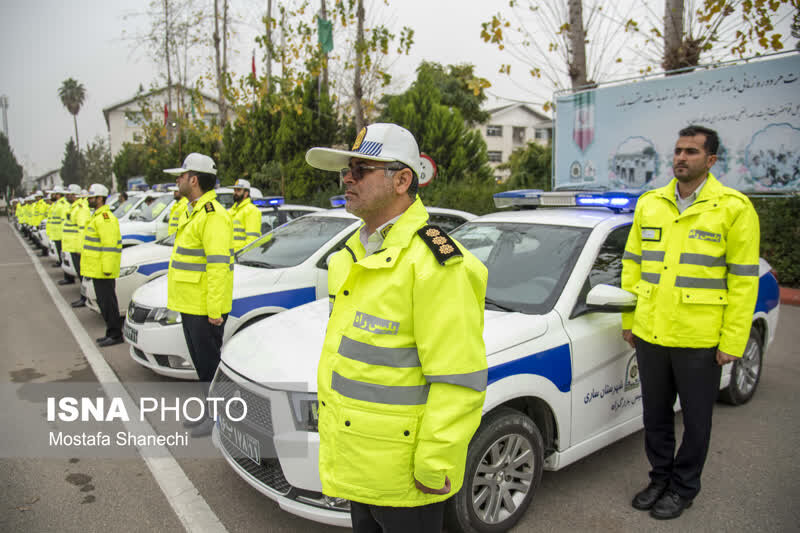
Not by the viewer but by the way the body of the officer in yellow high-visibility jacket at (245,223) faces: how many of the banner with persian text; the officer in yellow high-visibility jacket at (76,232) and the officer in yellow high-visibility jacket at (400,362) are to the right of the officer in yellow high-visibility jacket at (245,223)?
1

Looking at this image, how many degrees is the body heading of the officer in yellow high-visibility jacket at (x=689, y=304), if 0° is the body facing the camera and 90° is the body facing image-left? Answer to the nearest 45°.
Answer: approximately 45°
